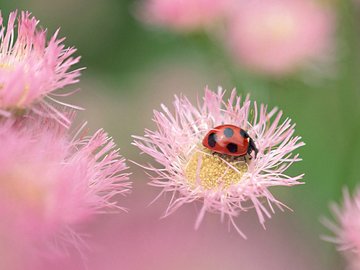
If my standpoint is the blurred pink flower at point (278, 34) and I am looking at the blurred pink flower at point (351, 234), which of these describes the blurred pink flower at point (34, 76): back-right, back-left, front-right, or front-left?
front-right

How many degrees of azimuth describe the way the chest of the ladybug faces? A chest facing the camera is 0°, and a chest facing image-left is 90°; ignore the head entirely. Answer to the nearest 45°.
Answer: approximately 270°
